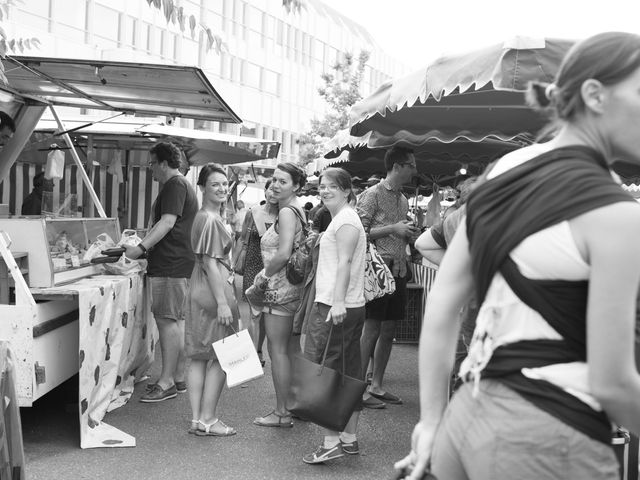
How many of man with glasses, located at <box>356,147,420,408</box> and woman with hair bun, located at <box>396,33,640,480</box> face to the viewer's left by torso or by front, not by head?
0

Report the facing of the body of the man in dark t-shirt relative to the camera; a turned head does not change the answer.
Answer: to the viewer's left

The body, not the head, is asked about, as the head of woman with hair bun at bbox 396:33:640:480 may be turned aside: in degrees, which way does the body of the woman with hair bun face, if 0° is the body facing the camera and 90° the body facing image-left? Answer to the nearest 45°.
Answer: approximately 225°

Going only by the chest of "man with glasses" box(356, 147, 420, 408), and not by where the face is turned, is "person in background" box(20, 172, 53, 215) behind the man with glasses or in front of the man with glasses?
behind

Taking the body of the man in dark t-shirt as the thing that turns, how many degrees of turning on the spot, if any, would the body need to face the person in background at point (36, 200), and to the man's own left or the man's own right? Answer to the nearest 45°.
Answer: approximately 90° to the man's own right

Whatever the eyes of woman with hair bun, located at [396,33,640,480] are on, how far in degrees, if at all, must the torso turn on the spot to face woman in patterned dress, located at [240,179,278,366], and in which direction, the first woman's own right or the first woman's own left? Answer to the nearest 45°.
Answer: approximately 90° to the first woman's own left

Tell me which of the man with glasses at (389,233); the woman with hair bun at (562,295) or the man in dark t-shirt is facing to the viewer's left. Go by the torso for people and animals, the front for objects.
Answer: the man in dark t-shirt

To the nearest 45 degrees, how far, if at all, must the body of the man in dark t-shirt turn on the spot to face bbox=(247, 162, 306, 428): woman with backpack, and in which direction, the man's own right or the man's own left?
approximately 135° to the man's own left

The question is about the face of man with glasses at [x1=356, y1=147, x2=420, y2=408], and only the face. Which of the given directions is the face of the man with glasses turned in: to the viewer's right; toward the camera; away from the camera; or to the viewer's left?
to the viewer's right

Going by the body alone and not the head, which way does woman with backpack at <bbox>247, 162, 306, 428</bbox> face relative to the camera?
to the viewer's left

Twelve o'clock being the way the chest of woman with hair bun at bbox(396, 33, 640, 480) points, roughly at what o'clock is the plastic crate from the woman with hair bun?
The plastic crate is roughly at 10 o'clock from the woman with hair bun.

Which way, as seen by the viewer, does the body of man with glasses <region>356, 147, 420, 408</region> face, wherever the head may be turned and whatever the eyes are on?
to the viewer's right
